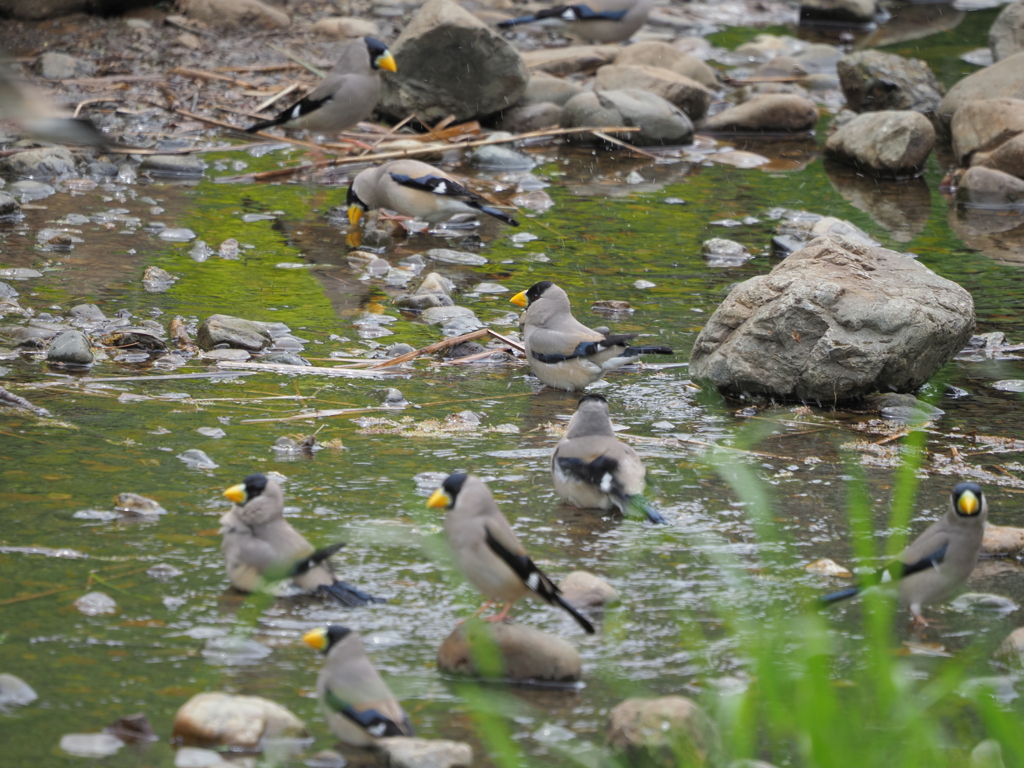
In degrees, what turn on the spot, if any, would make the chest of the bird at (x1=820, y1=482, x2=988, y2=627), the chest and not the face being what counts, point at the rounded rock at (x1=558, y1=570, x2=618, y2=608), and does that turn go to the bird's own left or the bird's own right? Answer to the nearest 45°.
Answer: approximately 135° to the bird's own right

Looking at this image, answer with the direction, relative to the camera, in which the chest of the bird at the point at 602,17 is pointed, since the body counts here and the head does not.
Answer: to the viewer's right

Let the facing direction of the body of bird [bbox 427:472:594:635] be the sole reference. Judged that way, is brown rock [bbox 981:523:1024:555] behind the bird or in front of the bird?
behind

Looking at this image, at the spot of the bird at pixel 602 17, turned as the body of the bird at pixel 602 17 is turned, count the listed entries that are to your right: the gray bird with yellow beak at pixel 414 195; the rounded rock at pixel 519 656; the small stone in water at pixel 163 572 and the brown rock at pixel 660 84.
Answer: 4

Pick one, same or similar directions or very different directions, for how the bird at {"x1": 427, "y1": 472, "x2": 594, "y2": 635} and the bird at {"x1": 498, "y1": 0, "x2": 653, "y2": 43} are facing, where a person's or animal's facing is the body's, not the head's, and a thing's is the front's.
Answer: very different directions

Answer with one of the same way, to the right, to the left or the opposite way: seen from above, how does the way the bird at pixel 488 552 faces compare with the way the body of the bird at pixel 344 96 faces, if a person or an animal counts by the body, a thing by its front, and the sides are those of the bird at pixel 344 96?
the opposite way

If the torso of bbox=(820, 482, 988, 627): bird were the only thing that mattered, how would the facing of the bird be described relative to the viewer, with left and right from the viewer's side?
facing the viewer and to the right of the viewer

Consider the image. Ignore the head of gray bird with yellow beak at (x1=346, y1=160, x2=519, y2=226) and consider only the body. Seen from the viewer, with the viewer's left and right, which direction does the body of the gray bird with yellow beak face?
facing to the left of the viewer

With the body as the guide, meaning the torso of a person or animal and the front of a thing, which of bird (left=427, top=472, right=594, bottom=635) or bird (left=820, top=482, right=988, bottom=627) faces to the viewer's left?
bird (left=427, top=472, right=594, bottom=635)

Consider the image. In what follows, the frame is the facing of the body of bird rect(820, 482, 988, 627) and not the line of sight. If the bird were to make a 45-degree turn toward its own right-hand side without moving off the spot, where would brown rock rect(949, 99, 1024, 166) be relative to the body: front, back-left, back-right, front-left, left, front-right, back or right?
back

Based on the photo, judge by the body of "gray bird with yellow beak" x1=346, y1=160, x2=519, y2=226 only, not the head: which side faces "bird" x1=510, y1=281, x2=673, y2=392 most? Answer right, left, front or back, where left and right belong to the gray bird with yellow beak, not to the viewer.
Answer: left

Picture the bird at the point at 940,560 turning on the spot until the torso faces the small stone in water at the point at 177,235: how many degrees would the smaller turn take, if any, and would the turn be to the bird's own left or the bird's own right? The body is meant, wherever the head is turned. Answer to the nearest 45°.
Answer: approximately 180°

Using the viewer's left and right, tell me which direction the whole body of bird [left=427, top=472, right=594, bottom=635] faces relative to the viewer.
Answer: facing to the left of the viewer

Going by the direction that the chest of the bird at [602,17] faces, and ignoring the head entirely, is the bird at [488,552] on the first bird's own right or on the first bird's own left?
on the first bird's own right

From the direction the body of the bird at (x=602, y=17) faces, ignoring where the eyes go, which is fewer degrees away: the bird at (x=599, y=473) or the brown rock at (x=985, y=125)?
the brown rock

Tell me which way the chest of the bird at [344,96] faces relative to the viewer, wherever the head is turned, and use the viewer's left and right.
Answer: facing to the right of the viewer
